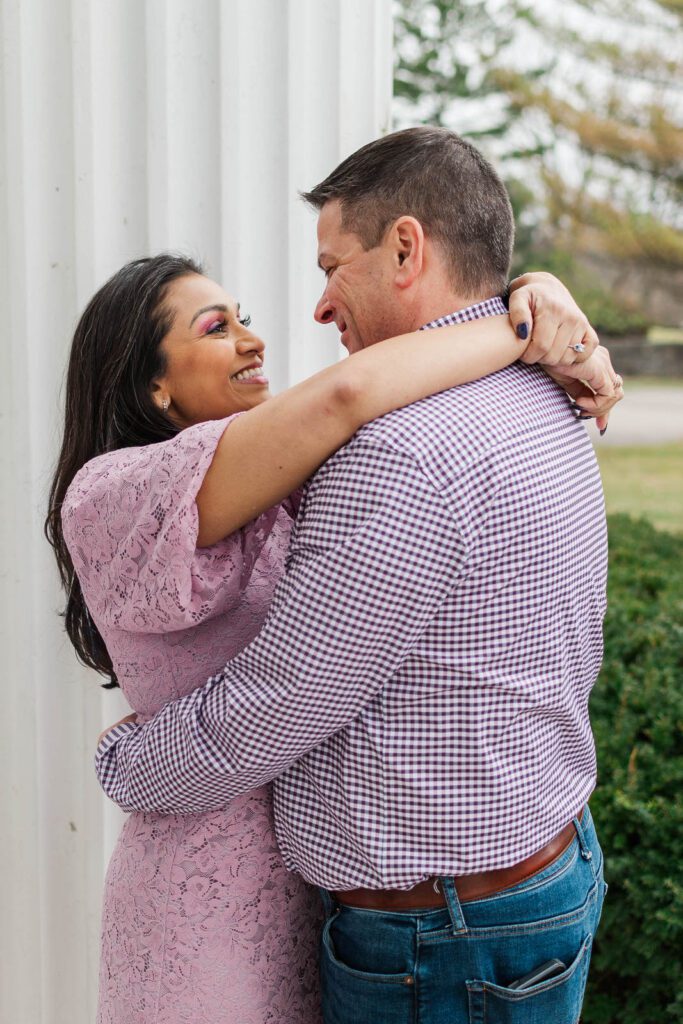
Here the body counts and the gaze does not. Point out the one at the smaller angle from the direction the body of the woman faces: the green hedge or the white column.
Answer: the green hedge

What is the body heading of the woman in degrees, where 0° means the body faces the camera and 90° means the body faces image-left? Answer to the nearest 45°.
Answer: approximately 270°

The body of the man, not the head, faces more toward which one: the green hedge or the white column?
the white column

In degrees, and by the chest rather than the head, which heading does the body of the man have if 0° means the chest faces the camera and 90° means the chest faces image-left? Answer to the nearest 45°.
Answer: approximately 135°

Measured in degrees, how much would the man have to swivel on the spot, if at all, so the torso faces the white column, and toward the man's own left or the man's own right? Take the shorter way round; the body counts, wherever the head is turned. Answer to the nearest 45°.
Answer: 0° — they already face it

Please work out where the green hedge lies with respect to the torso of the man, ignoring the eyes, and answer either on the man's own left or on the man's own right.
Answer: on the man's own right
